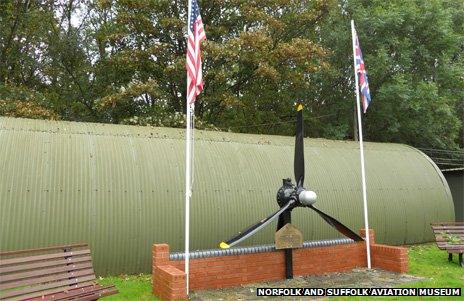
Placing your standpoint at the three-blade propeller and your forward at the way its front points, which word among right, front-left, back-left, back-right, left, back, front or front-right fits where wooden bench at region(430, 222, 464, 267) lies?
left

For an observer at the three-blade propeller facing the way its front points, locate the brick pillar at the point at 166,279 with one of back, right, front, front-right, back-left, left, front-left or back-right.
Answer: right

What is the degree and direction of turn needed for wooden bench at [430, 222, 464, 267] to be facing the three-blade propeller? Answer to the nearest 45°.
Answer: approximately 90° to its right

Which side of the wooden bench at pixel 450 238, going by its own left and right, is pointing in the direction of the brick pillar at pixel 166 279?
right

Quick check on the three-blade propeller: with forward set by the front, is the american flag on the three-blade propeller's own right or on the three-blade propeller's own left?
on the three-blade propeller's own right

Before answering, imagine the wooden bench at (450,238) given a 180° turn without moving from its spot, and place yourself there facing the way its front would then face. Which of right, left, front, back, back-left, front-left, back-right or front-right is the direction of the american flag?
left

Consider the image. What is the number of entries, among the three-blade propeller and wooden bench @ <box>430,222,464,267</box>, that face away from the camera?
0

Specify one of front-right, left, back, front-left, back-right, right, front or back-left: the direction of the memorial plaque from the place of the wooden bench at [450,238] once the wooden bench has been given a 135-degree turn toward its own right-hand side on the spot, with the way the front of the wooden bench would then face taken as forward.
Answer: front-left
